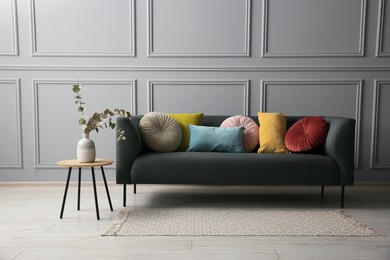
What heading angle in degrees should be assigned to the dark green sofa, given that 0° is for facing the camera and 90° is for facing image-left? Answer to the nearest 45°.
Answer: approximately 0°

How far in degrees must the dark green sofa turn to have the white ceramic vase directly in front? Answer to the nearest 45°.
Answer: approximately 90° to its right
